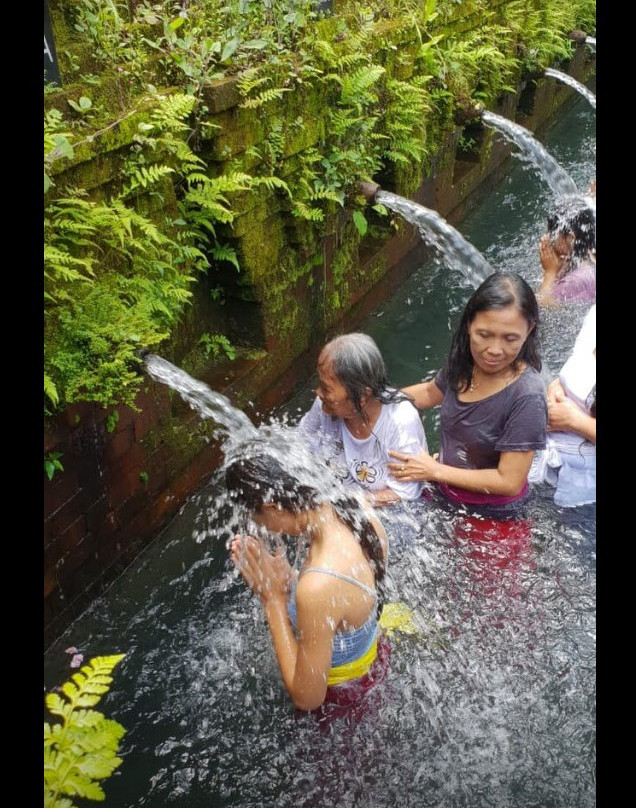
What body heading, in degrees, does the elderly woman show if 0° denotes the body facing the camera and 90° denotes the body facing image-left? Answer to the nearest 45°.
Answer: approximately 45°

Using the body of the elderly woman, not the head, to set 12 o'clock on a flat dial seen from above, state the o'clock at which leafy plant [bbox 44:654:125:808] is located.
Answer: The leafy plant is roughly at 11 o'clock from the elderly woman.

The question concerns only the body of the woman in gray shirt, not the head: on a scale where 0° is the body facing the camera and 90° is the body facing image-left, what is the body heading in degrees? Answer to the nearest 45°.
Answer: approximately 45°

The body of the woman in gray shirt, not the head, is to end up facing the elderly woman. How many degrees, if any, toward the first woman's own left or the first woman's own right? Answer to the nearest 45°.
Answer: approximately 45° to the first woman's own right

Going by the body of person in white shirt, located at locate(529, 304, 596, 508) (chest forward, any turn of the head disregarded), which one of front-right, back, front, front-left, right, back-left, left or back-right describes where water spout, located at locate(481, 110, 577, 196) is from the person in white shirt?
back-right

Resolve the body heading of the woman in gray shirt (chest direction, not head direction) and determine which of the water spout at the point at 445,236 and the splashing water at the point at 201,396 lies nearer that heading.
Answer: the splashing water

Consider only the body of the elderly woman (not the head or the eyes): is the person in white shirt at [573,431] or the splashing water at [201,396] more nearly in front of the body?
the splashing water

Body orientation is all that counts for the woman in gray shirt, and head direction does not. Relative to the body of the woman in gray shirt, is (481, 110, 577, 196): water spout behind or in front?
behind

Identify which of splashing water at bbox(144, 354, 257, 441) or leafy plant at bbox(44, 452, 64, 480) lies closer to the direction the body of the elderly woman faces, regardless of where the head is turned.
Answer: the leafy plant
